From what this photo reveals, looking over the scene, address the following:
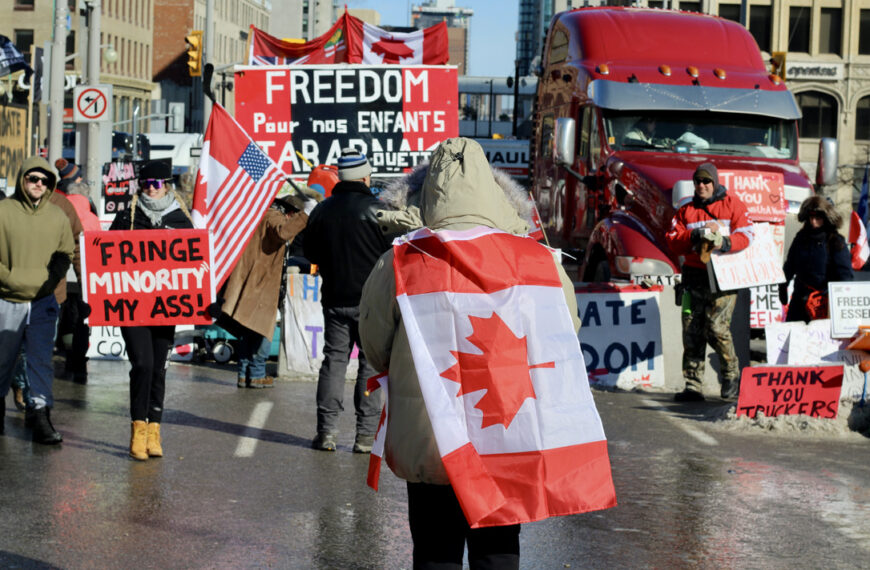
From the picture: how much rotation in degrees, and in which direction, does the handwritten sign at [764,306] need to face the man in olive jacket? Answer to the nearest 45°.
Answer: approximately 45° to its right

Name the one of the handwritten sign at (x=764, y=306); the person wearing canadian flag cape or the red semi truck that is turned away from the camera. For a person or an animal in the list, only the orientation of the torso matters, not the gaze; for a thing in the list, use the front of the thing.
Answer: the person wearing canadian flag cape

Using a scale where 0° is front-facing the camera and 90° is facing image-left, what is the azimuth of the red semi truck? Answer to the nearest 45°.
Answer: approximately 315°

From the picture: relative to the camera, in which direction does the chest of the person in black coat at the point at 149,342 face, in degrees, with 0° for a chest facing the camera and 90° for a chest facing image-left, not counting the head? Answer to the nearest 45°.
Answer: approximately 0°

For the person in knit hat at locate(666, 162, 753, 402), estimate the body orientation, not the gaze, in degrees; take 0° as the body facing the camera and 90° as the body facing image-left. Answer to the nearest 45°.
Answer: approximately 0°

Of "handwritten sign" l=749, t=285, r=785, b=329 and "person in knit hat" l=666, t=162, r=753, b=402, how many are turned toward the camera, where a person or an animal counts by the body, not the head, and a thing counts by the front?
2

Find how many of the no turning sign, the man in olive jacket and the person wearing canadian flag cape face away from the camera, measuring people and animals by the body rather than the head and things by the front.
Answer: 1
